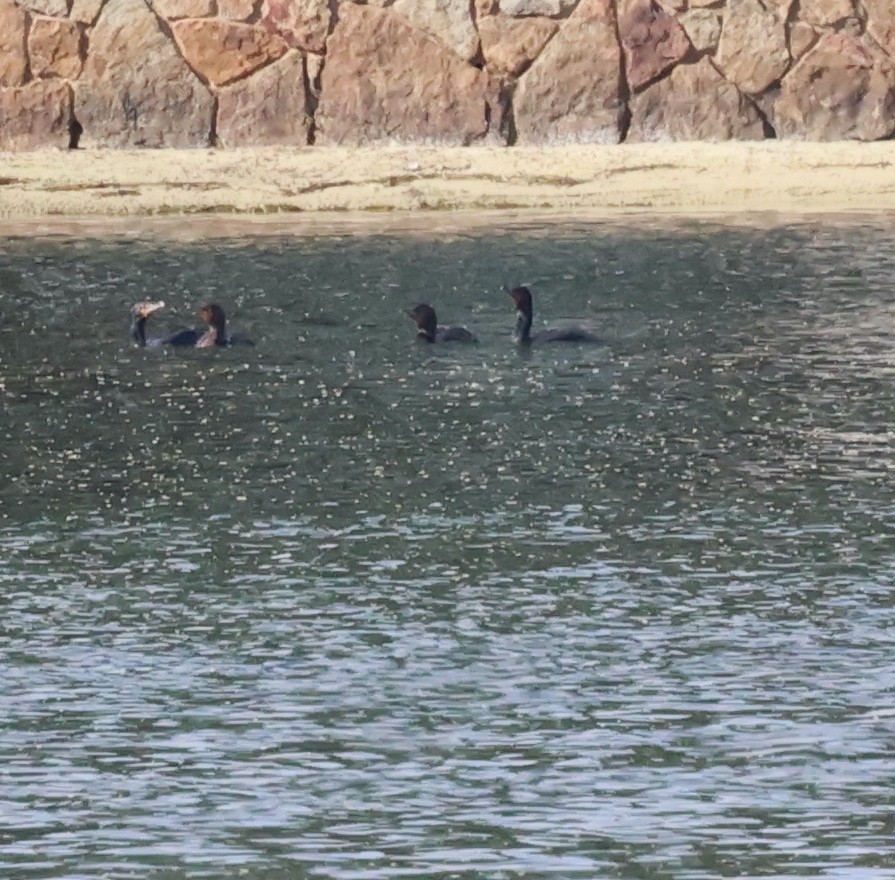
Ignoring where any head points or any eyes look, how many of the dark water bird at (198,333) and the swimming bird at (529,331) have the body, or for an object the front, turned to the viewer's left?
2

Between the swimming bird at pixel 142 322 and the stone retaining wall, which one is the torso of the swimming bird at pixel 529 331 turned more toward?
the swimming bird

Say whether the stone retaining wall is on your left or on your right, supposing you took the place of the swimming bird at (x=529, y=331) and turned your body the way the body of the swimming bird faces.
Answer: on your right

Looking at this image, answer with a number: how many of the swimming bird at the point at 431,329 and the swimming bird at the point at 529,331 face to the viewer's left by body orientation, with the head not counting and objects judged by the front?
2

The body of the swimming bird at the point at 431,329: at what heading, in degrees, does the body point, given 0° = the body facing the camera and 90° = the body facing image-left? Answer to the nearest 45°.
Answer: approximately 90°

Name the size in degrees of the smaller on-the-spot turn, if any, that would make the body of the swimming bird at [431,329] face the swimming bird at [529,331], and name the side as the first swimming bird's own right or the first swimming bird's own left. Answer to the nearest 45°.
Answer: approximately 180°

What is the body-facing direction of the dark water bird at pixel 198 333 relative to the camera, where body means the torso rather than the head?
to the viewer's left

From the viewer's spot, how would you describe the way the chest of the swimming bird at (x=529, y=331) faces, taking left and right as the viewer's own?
facing to the left of the viewer

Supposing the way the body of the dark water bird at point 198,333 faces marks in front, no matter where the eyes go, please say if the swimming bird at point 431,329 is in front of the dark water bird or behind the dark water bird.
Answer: behind

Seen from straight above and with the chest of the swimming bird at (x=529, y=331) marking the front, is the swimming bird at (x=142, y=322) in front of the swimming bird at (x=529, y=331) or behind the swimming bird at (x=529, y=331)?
in front

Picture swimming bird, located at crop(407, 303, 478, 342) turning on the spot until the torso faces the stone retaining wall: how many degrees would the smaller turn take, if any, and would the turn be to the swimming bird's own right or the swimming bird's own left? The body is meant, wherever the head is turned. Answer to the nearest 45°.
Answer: approximately 90° to the swimming bird's own right
